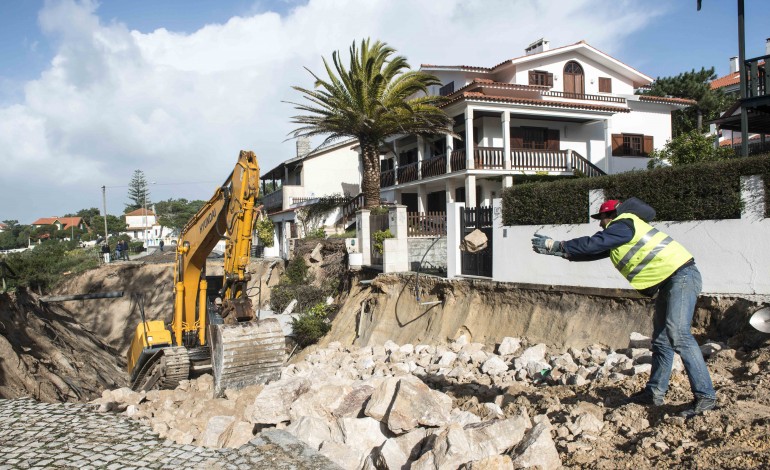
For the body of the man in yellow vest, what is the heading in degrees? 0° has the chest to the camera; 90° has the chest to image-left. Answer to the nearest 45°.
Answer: approximately 90°

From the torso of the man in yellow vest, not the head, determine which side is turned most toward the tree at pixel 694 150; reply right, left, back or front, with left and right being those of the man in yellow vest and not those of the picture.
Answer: right

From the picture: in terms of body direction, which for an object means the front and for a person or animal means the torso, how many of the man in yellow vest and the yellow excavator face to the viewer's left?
1

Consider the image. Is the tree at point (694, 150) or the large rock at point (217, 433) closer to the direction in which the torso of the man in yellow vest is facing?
the large rock

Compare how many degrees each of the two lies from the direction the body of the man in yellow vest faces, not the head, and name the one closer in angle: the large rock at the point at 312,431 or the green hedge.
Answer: the large rock

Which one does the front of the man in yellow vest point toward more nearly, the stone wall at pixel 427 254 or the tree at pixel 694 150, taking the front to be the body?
the stone wall

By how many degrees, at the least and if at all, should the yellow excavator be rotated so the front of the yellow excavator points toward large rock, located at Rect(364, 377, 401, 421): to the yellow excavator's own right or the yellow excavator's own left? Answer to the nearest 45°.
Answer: approximately 45° to the yellow excavator's own right

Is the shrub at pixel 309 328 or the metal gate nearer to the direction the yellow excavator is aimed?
the metal gate

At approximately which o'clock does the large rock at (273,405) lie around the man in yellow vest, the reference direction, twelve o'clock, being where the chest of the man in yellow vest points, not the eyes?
The large rock is roughly at 12 o'clock from the man in yellow vest.

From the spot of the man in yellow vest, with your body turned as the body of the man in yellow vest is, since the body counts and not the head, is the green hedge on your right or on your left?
on your right
